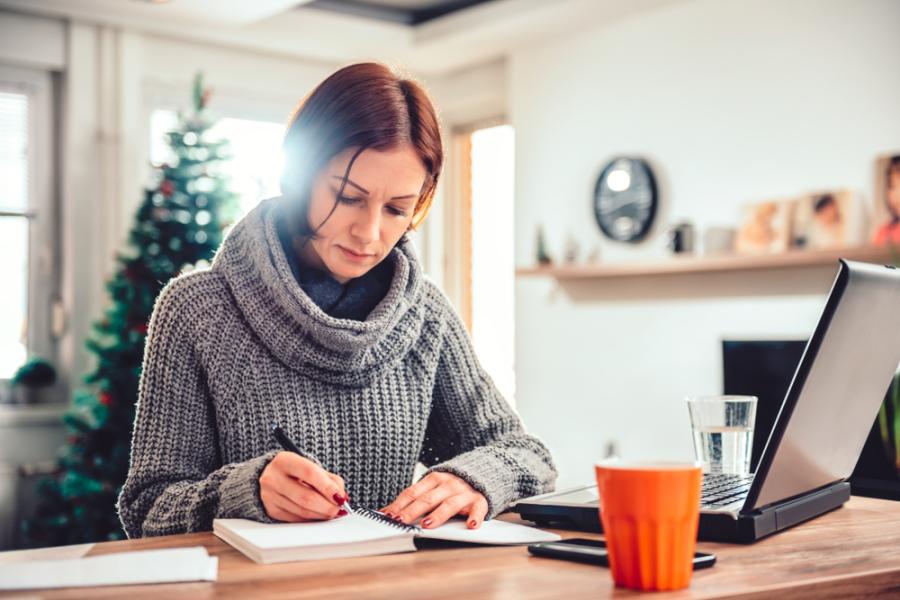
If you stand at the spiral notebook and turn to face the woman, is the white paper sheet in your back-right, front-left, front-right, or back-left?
back-left

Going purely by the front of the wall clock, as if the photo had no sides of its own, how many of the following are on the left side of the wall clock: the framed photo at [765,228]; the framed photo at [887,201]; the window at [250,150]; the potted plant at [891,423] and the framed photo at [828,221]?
4

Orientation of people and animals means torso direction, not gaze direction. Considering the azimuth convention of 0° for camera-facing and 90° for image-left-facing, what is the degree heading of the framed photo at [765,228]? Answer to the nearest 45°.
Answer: approximately 45°

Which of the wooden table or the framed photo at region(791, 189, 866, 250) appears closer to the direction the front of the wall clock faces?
the wooden table

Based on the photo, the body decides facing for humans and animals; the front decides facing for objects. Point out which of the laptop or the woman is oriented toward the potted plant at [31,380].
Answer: the laptop

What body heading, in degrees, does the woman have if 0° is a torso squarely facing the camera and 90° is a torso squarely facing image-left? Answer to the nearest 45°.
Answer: approximately 315°

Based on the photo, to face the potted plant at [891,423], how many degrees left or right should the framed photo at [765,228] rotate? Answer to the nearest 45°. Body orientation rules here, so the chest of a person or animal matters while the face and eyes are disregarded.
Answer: approximately 90° to its left

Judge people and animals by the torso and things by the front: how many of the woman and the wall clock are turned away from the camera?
0

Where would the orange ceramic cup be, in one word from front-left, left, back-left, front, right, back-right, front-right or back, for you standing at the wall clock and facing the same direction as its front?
front-left

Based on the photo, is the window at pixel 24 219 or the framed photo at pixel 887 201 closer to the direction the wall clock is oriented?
the window

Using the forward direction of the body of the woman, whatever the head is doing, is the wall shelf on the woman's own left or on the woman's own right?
on the woman's own left

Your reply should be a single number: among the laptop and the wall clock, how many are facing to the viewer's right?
0

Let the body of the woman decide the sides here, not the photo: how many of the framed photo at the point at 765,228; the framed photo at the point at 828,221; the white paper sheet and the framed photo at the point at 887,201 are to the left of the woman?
3

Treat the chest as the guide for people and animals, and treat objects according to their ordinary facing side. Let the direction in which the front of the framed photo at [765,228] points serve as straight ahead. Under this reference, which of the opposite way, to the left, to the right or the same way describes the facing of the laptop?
to the right

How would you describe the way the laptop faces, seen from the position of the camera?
facing away from the viewer and to the left of the viewer

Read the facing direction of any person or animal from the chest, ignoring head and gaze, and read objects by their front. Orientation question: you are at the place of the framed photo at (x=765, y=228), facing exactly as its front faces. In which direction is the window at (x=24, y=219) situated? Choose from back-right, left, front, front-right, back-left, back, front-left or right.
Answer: front-right
